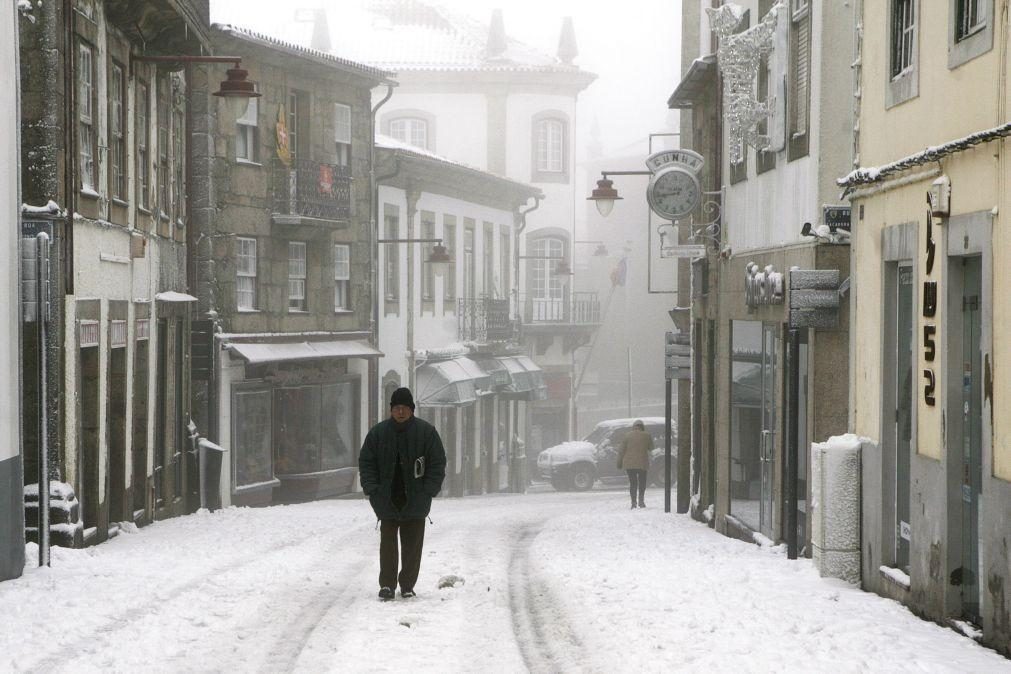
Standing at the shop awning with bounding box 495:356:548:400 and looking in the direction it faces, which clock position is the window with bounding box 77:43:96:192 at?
The window is roughly at 2 o'clock from the shop awning.

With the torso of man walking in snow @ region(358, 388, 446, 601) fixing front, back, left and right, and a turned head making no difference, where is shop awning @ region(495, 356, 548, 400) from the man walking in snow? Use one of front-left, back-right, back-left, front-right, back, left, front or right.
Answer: back

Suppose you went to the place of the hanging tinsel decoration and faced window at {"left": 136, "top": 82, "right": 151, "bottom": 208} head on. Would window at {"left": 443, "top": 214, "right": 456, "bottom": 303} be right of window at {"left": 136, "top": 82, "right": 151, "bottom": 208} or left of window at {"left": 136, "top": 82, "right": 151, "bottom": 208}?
right

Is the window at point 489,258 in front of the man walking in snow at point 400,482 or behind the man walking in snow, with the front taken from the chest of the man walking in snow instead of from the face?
behind
